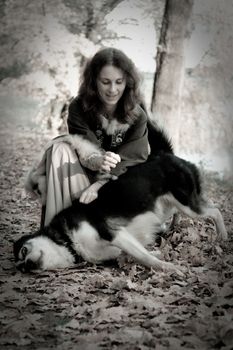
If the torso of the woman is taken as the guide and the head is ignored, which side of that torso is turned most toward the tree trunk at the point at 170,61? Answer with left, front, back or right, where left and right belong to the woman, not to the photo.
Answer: back

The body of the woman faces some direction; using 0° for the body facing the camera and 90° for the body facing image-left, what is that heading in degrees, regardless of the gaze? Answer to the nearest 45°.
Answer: approximately 0°
